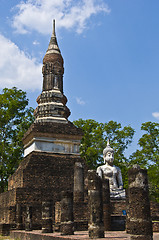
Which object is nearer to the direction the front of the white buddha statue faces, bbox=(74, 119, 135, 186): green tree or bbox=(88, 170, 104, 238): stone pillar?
the stone pillar

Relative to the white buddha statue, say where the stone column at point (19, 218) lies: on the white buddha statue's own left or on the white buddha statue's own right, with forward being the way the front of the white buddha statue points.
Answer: on the white buddha statue's own right

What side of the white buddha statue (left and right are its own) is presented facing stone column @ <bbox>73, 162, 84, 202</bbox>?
right

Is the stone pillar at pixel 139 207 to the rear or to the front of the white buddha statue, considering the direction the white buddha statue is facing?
to the front

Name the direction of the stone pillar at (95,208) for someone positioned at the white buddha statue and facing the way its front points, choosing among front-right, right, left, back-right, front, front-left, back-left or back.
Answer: front-right

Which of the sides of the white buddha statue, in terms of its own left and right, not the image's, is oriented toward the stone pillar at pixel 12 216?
right

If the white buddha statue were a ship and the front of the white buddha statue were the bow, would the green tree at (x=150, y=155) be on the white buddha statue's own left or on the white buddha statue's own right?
on the white buddha statue's own left

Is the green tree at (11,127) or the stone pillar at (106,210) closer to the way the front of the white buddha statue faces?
the stone pillar

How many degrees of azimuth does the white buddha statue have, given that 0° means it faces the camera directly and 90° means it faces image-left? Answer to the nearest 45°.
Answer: approximately 315°

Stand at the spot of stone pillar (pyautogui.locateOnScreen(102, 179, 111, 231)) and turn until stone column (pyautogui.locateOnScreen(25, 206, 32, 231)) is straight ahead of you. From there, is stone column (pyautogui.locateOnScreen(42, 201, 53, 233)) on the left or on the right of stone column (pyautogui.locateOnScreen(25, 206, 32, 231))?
left
